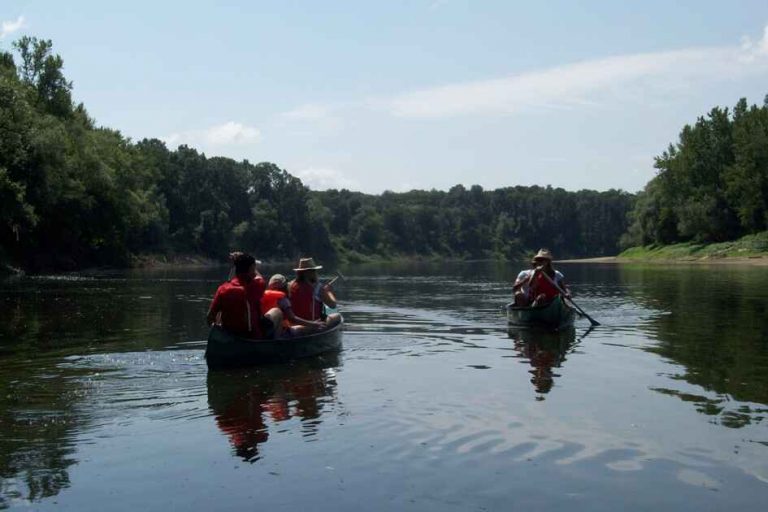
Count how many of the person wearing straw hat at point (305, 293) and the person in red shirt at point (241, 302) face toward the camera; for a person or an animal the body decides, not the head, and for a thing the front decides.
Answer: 0

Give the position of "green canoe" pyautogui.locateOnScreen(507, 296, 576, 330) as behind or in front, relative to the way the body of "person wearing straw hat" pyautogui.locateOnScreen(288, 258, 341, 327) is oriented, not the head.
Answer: in front

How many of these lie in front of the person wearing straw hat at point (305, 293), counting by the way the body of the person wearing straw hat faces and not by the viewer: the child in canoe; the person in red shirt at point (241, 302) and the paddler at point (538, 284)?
1

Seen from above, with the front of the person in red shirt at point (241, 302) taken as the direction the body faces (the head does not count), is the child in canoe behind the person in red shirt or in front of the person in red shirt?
in front

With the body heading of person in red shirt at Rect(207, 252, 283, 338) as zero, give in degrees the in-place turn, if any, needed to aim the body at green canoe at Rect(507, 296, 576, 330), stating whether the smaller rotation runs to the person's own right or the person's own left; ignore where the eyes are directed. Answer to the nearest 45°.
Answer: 0° — they already face it

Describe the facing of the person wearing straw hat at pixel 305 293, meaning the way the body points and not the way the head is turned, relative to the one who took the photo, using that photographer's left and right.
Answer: facing away from the viewer and to the right of the viewer

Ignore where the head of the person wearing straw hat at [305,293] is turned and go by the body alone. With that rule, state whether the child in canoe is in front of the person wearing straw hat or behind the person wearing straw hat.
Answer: behind

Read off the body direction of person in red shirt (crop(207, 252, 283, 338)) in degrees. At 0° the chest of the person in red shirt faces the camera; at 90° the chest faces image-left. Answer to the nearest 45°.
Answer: approximately 225°
